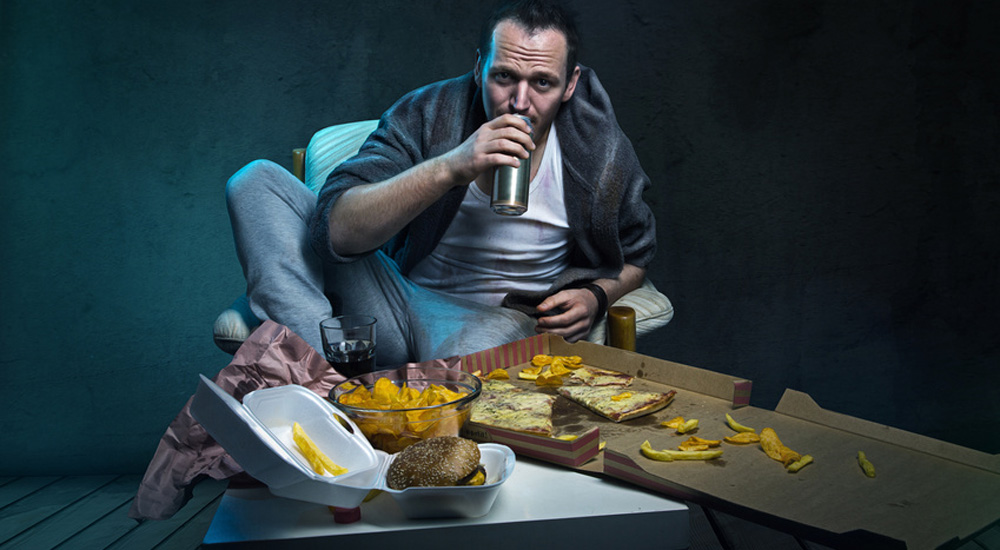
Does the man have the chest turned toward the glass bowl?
yes

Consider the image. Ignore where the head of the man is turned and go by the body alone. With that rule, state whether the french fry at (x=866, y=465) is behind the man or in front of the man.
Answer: in front

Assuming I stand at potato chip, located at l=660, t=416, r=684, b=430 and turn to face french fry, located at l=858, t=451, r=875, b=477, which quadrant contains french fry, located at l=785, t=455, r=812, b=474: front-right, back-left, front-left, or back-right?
front-right

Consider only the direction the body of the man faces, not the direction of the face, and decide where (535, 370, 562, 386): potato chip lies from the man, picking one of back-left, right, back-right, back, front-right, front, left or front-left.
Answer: front

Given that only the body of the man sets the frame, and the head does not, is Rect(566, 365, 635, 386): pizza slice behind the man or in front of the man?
in front

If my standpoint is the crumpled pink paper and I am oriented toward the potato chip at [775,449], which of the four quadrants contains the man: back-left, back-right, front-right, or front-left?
front-left

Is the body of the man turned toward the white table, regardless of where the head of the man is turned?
yes

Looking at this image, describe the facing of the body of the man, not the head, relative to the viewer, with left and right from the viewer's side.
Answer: facing the viewer

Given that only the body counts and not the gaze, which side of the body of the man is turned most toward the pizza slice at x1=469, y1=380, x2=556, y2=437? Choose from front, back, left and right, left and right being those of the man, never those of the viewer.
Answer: front

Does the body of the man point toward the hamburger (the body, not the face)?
yes

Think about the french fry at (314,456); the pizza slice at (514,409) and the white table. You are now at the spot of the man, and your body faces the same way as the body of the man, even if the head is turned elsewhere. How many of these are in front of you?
3

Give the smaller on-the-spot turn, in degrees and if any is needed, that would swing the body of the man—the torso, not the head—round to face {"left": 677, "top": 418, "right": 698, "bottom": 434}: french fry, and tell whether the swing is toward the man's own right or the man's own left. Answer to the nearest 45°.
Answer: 0° — they already face it

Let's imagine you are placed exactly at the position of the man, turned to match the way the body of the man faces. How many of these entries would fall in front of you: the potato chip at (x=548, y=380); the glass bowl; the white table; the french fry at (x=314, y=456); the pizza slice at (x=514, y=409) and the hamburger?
6

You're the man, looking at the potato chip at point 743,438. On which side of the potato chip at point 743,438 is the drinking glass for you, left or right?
right

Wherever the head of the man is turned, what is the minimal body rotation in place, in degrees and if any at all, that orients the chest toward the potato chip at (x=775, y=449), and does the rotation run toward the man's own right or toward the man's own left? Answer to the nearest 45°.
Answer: approximately 45° to the man's own left

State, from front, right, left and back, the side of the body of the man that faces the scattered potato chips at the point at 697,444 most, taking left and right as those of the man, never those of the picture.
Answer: front

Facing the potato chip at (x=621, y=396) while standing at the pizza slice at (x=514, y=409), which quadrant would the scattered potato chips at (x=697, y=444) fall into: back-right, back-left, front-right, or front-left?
front-right
